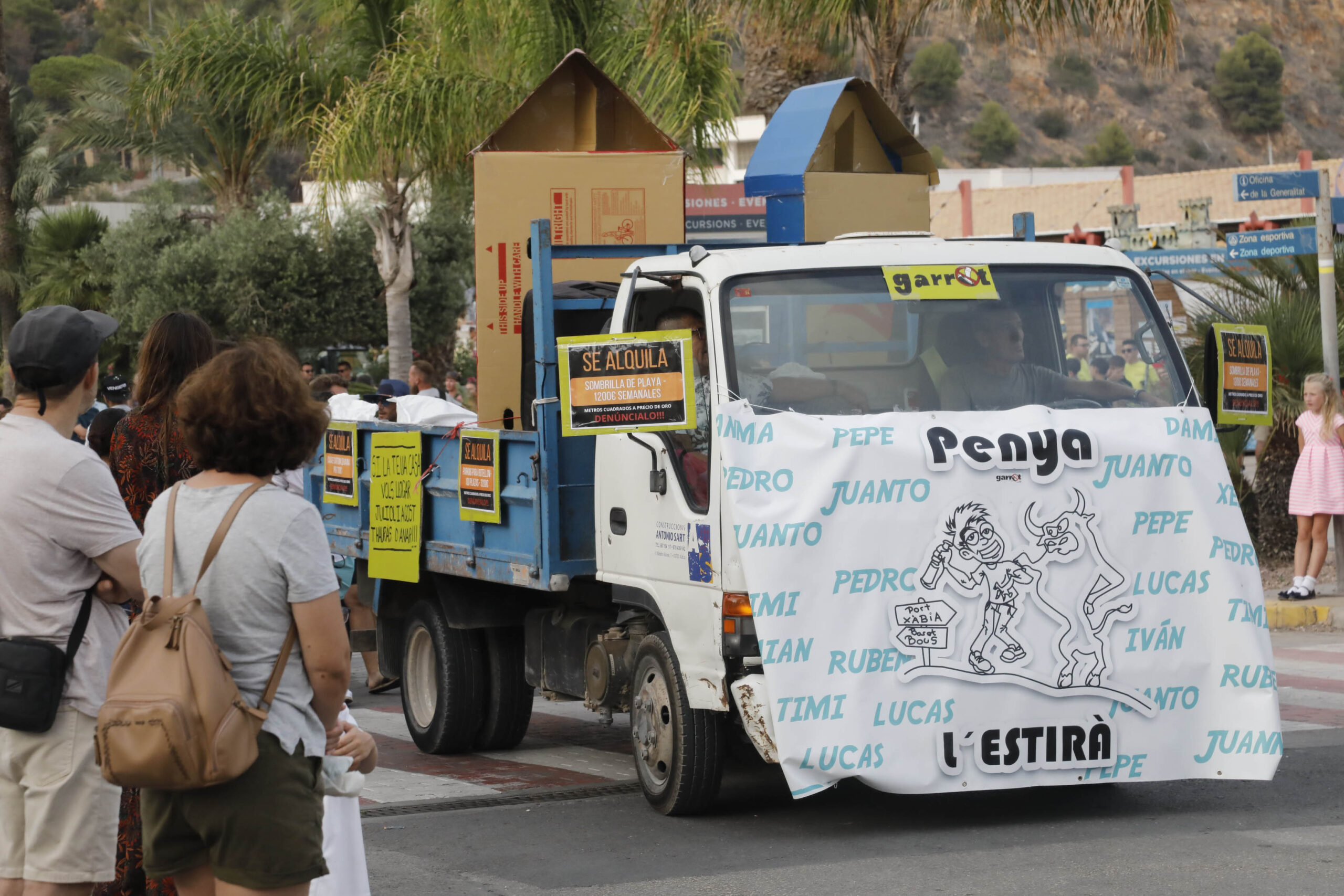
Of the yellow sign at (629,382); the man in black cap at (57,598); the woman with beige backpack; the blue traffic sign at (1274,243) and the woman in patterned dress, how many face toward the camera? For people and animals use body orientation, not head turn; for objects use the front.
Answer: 2

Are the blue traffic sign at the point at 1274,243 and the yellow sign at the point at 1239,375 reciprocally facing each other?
no

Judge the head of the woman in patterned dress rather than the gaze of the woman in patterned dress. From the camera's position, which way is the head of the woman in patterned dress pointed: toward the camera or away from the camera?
away from the camera

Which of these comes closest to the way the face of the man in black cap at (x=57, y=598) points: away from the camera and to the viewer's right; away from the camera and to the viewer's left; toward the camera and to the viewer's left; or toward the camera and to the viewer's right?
away from the camera and to the viewer's right

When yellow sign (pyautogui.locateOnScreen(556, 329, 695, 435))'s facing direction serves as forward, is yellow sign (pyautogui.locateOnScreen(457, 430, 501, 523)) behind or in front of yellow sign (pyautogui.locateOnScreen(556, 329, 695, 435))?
behind

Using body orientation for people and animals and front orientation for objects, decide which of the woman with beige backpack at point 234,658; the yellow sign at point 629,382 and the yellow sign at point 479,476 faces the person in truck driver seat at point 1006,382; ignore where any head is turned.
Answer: the woman with beige backpack

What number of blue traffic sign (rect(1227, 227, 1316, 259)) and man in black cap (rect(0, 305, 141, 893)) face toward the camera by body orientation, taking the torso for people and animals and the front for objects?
1

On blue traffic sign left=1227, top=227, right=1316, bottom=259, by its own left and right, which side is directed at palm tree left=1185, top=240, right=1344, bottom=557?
back

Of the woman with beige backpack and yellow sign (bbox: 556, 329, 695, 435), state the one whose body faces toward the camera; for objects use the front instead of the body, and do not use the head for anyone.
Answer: the yellow sign

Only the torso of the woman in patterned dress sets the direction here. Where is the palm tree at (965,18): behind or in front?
in front

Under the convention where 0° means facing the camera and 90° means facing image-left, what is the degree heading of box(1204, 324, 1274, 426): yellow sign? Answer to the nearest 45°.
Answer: approximately 315°

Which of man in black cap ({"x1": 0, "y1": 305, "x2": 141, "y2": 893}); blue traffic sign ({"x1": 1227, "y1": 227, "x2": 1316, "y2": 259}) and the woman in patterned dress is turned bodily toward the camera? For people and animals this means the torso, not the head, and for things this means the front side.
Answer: the blue traffic sign

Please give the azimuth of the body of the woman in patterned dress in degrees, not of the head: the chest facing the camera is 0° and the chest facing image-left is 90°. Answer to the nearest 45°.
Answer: approximately 225°

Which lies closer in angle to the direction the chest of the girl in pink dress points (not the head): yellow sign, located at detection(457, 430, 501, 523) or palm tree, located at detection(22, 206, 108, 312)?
the yellow sign

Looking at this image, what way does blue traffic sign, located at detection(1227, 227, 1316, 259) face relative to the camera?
toward the camera

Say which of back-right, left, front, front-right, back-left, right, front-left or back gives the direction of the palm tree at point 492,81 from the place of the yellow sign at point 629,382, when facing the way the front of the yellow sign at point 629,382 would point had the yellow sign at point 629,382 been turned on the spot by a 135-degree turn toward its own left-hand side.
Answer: front-left

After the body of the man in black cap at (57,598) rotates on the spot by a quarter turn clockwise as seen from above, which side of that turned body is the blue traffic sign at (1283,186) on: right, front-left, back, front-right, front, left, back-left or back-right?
left

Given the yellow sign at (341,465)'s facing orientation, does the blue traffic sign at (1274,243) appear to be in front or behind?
behind

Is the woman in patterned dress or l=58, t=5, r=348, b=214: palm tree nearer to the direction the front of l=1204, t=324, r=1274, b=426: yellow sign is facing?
the woman in patterned dress

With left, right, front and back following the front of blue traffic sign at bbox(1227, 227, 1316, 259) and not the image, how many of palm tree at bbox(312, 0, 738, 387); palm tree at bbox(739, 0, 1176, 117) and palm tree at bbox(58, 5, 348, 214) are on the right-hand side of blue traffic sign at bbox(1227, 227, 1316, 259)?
3

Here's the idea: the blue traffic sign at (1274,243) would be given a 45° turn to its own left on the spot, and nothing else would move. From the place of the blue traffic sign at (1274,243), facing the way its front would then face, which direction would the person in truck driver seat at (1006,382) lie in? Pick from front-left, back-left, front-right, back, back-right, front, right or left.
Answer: front-right

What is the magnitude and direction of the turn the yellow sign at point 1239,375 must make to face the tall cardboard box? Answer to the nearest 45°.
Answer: approximately 135° to its right

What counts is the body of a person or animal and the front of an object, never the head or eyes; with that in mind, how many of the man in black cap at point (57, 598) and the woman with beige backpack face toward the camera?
0

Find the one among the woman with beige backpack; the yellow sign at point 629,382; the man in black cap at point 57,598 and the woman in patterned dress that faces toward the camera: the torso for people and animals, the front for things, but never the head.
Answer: the yellow sign

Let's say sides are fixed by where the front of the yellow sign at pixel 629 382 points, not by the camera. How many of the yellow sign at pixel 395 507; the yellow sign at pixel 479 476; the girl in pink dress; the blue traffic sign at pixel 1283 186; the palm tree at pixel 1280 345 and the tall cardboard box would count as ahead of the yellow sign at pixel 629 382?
0
